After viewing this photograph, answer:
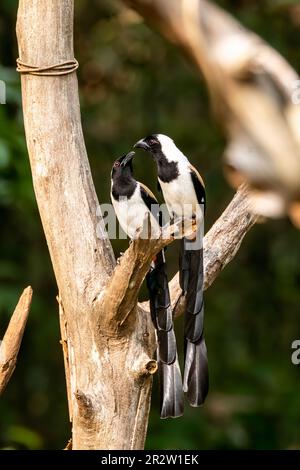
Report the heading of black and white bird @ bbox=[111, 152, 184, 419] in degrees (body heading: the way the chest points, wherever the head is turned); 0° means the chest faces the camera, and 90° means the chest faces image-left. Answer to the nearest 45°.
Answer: approximately 45°

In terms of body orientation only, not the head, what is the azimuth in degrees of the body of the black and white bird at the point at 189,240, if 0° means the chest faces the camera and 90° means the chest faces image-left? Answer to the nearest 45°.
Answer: approximately 45°
